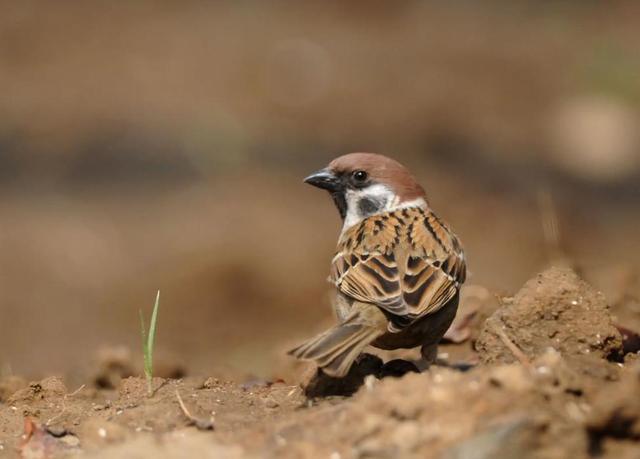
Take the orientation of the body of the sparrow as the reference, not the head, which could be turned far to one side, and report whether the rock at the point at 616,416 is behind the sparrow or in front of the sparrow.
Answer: behind

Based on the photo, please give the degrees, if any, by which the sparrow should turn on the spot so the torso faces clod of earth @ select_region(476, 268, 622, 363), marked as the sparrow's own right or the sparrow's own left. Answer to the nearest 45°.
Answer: approximately 45° to the sparrow's own right

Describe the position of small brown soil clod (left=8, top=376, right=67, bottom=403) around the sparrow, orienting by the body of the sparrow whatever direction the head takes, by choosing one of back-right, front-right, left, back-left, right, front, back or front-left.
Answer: left

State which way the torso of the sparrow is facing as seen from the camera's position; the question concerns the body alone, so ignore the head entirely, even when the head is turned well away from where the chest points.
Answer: away from the camera
